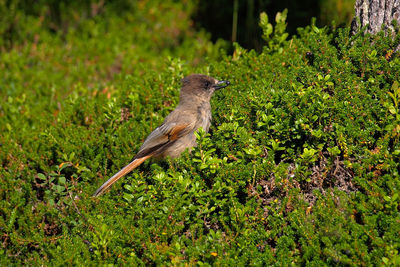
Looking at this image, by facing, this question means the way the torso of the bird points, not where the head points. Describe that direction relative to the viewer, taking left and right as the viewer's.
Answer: facing to the right of the viewer

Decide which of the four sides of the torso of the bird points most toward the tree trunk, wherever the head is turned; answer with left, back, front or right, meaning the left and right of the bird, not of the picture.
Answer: front
